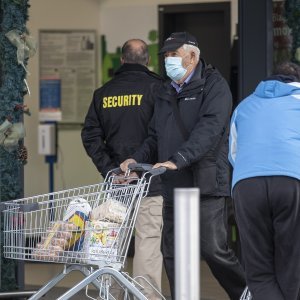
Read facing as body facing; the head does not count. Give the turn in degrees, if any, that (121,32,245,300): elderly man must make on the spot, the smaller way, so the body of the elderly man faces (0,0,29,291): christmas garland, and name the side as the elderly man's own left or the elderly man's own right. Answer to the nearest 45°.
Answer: approximately 90° to the elderly man's own right

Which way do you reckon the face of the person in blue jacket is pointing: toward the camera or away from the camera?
away from the camera

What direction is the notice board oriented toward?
toward the camera

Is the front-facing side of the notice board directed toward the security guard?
yes

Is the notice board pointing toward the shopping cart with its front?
yes

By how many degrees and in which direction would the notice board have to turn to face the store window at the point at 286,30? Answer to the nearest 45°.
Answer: approximately 45° to its left

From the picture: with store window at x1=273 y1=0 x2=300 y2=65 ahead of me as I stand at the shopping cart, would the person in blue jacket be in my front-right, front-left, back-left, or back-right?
front-right

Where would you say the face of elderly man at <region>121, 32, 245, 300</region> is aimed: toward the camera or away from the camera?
toward the camera

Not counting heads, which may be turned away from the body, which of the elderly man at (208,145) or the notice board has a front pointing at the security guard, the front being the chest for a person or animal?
the notice board

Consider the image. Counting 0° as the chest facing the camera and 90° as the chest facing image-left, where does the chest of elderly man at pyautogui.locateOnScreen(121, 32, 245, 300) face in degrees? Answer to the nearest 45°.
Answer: approximately 45°

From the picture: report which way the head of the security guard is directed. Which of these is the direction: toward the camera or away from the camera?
away from the camera

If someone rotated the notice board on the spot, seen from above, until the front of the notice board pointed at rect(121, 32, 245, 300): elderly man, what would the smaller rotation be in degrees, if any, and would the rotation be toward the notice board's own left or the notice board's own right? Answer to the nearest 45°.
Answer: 0° — it already faces them

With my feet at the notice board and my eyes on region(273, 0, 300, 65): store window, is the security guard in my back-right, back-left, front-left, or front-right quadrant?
front-right

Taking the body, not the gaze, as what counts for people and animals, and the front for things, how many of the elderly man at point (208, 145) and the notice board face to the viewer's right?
0

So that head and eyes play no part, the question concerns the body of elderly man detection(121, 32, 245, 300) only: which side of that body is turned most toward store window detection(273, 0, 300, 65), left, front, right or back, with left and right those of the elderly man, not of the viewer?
back

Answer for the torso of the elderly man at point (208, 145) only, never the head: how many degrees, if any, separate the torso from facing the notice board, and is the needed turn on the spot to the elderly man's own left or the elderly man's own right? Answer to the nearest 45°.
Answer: approximately 135° to the elderly man's own right
